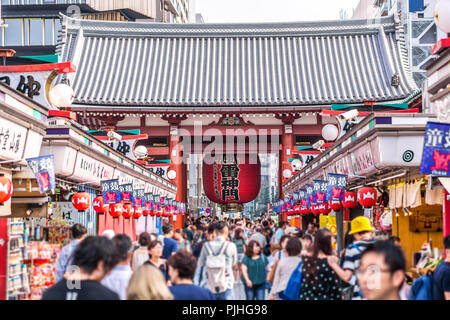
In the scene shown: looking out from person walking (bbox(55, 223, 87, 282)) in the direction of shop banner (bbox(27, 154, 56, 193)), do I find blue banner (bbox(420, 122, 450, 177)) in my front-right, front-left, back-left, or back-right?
back-right

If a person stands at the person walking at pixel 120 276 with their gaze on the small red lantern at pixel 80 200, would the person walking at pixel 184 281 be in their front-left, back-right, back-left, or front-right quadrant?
back-right

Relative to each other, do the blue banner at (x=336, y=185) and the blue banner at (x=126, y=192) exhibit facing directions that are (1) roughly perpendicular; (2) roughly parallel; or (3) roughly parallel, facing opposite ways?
roughly parallel

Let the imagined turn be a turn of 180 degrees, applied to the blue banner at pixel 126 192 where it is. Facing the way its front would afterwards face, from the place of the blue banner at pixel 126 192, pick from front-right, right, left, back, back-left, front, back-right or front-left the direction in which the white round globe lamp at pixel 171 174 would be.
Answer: front

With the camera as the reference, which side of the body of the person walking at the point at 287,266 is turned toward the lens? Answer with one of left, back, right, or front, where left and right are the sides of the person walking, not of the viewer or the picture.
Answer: back

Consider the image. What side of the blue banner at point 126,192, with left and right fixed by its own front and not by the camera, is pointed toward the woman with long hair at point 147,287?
front

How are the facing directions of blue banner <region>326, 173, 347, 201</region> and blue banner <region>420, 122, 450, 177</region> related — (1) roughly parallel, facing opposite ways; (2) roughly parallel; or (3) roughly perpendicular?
roughly parallel

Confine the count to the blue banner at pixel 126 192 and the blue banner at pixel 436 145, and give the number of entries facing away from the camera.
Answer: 0

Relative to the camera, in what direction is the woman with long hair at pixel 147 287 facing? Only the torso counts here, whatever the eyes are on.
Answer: away from the camera

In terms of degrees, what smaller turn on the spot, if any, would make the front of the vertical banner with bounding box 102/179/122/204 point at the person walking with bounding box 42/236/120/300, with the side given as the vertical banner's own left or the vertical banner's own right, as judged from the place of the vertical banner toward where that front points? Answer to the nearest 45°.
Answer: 0° — it already faces them

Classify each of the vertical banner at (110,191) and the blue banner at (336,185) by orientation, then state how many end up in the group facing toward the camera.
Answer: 2

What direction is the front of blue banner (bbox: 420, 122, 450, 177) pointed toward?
toward the camera

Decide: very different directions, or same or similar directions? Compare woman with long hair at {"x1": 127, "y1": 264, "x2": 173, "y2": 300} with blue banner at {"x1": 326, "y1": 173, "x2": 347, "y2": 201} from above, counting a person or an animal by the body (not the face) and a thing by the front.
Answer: very different directions

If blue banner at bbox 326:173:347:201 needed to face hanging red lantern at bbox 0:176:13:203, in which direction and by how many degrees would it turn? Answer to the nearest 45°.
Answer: approximately 45° to its right

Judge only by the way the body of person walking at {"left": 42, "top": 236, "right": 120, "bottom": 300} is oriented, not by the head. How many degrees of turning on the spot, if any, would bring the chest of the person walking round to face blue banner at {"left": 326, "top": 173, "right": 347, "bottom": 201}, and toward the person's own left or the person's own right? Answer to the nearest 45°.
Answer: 0° — they already face it

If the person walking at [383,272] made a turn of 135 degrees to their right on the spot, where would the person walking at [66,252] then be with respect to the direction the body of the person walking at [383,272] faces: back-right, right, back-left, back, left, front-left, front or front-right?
front-left

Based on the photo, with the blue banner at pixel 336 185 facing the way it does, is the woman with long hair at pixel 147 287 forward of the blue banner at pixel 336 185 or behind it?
forward

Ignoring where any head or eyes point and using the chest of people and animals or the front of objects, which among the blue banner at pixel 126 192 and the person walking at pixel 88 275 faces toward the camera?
the blue banner
